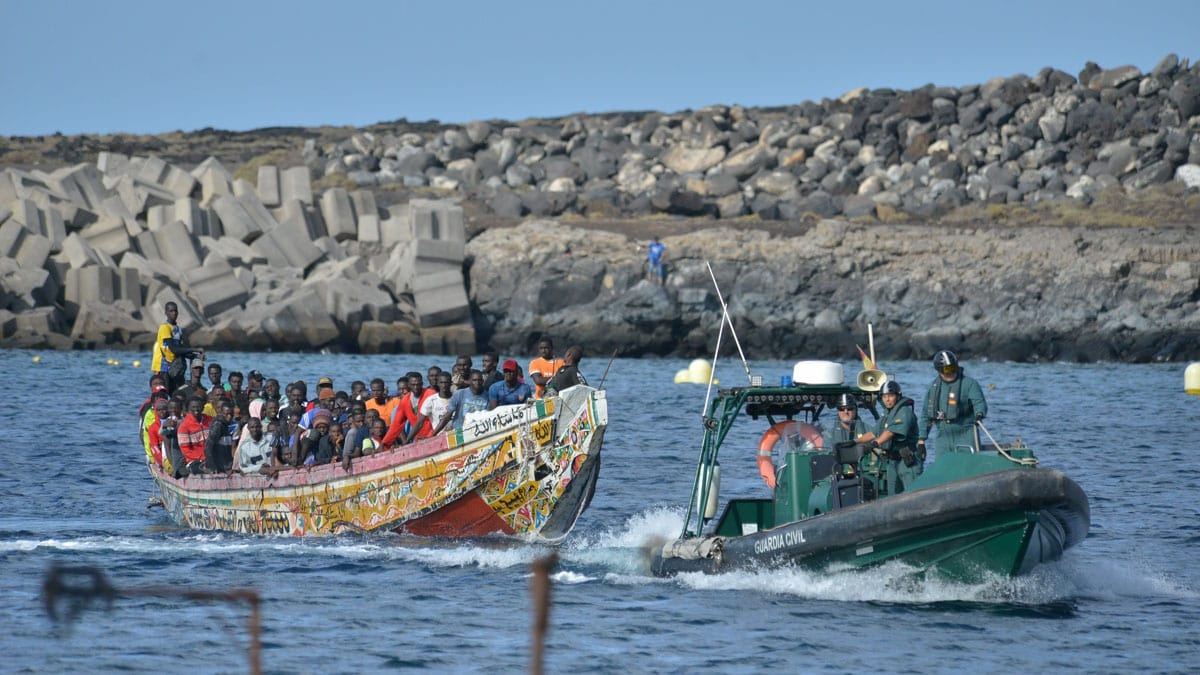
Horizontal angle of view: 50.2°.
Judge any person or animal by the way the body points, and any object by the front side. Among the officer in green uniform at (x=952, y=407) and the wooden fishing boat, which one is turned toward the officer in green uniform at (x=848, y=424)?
the wooden fishing boat

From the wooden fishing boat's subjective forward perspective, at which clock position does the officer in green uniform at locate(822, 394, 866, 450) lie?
The officer in green uniform is roughly at 12 o'clock from the wooden fishing boat.

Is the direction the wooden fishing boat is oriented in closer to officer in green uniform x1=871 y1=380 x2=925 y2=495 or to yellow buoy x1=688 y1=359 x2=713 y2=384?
the officer in green uniform

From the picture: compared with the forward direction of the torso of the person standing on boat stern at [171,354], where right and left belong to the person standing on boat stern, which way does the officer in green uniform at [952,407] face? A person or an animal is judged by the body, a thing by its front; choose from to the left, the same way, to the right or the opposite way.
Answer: to the right
